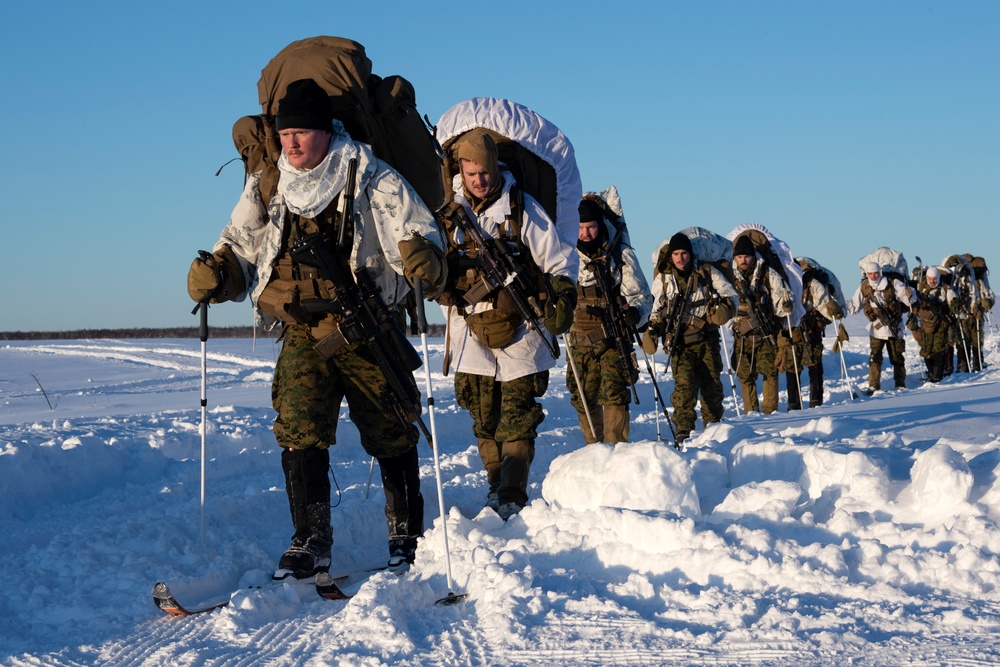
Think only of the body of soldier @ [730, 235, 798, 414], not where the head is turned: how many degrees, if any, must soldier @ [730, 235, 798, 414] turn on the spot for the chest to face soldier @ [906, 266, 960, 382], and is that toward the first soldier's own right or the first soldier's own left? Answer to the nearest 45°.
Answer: approximately 180°

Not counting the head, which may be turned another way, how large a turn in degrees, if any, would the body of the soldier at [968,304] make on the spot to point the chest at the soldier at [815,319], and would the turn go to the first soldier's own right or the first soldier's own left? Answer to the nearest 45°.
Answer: approximately 45° to the first soldier's own left

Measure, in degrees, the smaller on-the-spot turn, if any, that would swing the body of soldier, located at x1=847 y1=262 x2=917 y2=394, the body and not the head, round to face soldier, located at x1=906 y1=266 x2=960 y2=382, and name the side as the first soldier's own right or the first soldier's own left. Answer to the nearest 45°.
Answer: approximately 135° to the first soldier's own left

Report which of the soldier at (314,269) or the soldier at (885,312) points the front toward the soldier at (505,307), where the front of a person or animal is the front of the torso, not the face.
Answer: the soldier at (885,312)

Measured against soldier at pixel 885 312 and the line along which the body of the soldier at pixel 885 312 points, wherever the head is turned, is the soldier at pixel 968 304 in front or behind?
behind

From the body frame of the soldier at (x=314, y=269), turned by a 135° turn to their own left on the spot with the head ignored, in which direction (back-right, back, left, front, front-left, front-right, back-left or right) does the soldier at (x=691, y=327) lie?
front-left

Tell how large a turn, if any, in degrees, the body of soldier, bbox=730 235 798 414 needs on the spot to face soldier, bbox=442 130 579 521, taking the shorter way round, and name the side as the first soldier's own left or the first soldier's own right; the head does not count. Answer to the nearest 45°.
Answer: approximately 45° to the first soldier's own left

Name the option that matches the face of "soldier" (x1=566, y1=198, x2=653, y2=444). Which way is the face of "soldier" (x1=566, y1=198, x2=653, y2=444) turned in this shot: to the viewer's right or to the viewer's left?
to the viewer's left

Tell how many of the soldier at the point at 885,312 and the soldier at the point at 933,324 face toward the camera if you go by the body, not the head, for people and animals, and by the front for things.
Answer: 2

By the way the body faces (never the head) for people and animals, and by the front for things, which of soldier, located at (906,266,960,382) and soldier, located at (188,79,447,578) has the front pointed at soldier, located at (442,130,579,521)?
soldier, located at (906,266,960,382)

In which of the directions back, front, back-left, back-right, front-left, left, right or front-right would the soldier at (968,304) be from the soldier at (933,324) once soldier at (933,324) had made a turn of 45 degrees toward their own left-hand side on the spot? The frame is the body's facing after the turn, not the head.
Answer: back-left
